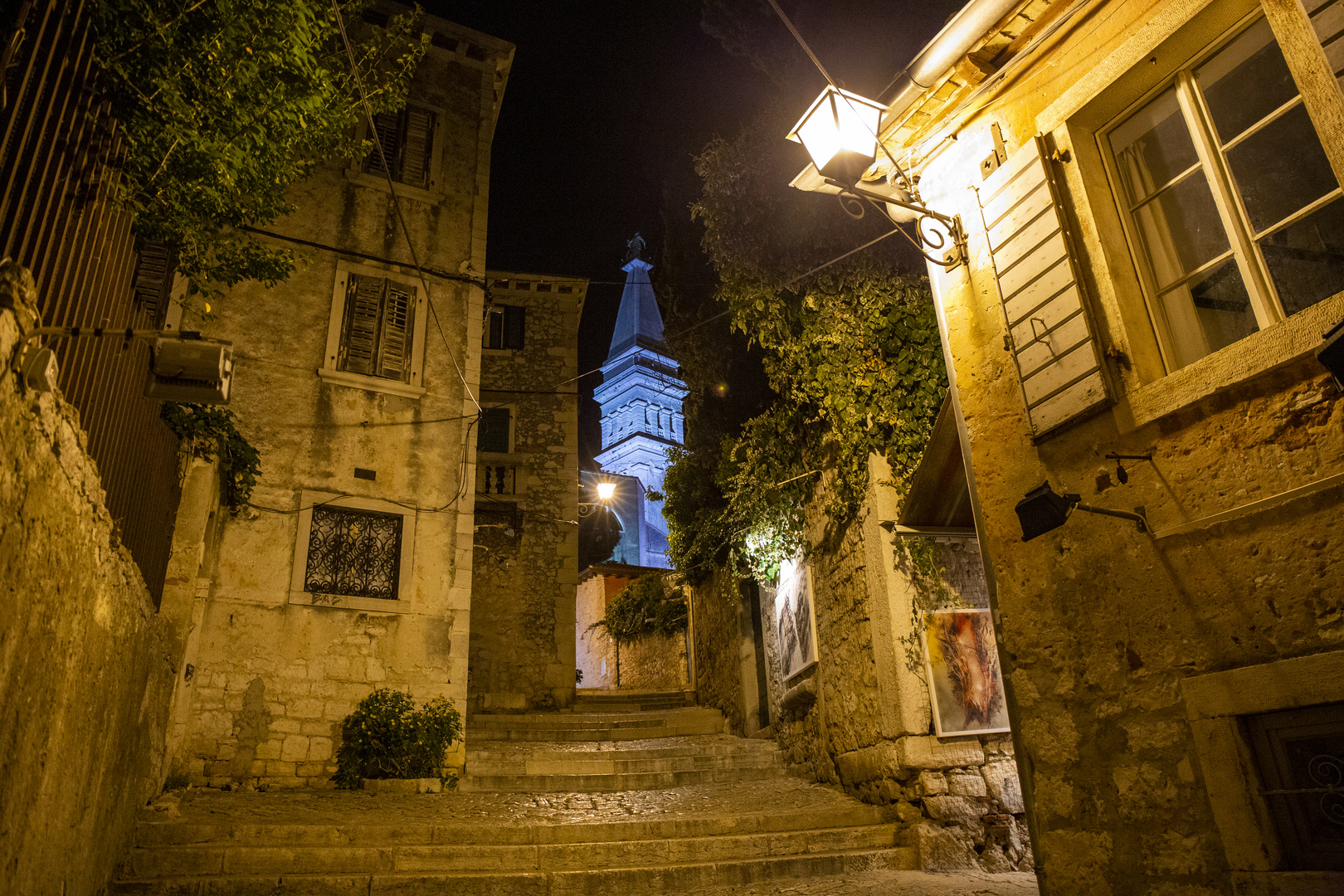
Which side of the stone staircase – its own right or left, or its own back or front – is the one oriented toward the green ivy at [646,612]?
back

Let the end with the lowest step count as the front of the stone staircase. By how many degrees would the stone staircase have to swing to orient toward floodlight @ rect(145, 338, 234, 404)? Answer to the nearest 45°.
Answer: approximately 45° to its right

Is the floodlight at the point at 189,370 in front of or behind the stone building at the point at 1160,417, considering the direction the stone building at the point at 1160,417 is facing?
in front

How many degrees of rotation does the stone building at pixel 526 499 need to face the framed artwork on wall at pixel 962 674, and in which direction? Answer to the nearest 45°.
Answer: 0° — it already faces it

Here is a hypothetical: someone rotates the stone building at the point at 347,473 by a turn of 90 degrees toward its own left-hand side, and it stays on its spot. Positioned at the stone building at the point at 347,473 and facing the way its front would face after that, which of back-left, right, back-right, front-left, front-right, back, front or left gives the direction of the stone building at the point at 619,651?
front-left

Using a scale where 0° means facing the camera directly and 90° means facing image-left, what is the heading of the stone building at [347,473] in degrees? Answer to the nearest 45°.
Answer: approximately 0°

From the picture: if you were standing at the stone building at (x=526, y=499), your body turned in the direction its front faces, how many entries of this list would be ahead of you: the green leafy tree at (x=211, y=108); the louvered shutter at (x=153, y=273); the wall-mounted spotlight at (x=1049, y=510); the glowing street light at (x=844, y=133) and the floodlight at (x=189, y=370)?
5

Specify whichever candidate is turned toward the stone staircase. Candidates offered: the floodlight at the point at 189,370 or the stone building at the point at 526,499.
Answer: the stone building

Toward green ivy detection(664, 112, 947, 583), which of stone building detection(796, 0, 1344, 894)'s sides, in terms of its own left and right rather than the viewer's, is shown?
right

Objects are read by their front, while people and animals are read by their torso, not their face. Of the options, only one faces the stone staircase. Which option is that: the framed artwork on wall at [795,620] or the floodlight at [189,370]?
the framed artwork on wall

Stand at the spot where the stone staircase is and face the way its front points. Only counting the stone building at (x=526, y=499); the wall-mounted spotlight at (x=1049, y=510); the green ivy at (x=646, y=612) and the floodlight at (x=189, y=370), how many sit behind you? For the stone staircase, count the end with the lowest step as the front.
2
